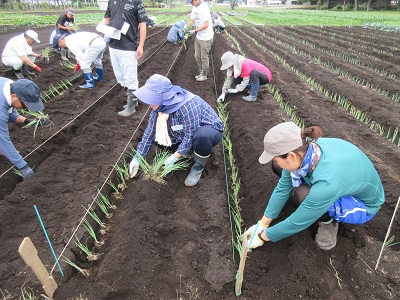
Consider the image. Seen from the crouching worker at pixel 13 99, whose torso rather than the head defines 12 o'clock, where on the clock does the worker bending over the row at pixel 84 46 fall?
the worker bending over the row at pixel 84 46 is roughly at 10 o'clock from the crouching worker at pixel 13 99.

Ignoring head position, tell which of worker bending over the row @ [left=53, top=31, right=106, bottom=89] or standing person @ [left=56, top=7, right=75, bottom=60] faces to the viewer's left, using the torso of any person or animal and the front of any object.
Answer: the worker bending over the row

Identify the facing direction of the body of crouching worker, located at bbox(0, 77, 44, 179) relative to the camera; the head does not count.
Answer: to the viewer's right

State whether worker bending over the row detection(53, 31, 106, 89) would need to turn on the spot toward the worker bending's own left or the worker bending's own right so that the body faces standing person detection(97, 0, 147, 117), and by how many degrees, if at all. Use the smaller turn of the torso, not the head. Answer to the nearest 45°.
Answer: approximately 135° to the worker bending's own left

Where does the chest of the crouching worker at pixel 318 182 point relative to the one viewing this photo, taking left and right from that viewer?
facing the viewer and to the left of the viewer

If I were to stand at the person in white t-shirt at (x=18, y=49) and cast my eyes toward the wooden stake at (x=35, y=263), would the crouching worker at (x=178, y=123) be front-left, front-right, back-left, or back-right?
front-left

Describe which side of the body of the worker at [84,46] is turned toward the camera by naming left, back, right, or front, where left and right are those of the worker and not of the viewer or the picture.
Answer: left

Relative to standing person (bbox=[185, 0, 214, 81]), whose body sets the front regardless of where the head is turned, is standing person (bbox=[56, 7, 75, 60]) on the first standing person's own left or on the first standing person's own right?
on the first standing person's own right

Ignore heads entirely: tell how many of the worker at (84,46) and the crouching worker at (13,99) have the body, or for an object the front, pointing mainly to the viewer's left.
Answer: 1

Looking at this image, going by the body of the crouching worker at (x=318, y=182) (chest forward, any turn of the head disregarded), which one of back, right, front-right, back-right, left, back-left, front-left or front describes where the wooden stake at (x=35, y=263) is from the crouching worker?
front

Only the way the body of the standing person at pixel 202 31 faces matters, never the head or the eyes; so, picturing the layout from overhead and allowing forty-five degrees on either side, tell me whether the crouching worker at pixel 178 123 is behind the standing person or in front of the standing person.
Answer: in front

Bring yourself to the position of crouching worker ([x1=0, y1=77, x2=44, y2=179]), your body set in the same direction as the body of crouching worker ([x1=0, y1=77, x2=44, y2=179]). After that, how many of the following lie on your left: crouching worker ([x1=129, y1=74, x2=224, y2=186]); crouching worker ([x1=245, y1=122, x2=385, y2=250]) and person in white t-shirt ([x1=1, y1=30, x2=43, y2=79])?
1

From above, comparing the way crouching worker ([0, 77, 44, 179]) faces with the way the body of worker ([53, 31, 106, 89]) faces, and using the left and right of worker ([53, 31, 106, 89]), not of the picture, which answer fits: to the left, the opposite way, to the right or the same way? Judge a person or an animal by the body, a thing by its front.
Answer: the opposite way

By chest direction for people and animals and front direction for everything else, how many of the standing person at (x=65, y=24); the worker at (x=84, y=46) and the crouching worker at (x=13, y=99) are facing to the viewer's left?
1

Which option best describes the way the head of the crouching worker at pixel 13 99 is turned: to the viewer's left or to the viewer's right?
to the viewer's right

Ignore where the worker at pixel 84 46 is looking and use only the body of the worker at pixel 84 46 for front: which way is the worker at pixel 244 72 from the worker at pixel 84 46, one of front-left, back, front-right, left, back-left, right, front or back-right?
back-left

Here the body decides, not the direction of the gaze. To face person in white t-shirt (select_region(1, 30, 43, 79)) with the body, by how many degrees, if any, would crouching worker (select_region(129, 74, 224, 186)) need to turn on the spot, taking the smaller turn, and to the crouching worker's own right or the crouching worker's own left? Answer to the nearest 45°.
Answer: approximately 90° to the crouching worker's own right

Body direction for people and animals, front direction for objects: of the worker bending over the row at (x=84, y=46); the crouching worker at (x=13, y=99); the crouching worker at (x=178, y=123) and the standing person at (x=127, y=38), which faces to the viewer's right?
the crouching worker at (x=13, y=99)

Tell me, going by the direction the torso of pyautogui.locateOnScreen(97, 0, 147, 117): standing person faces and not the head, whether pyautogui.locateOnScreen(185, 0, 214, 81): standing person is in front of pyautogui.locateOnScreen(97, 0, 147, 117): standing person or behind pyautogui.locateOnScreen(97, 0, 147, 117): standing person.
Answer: behind
